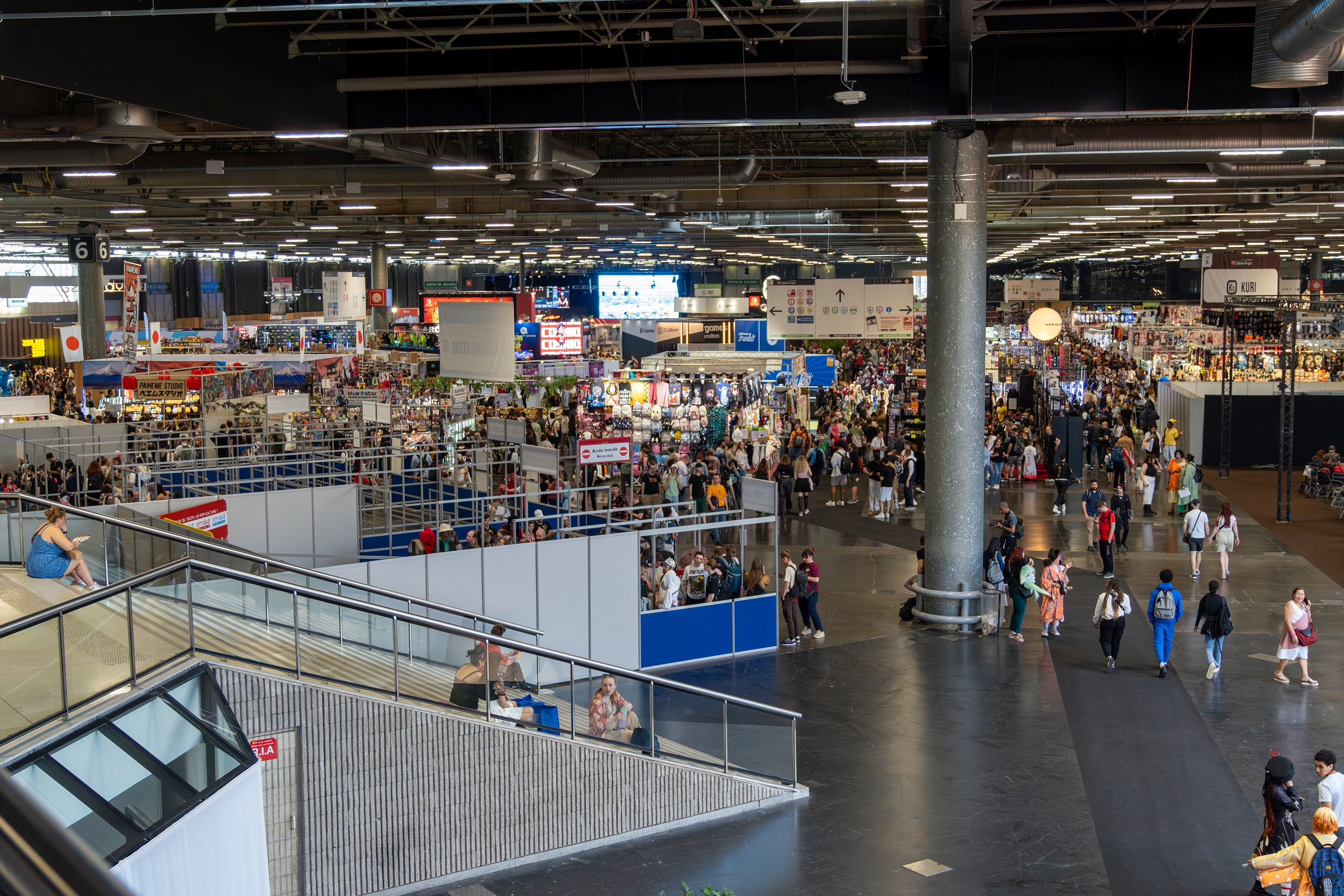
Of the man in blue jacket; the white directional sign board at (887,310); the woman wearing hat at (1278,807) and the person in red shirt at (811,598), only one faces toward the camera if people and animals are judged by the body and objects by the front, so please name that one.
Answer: the white directional sign board

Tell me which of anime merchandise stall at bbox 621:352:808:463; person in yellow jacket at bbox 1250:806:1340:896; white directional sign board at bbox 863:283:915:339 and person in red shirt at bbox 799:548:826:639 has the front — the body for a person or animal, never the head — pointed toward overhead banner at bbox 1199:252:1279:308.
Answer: the person in yellow jacket

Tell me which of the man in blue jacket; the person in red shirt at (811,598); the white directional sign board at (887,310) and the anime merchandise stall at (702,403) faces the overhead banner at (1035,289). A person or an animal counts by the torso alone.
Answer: the man in blue jacket

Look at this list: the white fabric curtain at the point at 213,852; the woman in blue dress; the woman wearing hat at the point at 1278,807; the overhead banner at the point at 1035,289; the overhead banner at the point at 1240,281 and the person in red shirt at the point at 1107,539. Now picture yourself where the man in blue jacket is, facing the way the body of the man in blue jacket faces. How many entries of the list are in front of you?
3

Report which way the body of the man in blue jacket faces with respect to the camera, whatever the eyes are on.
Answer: away from the camera

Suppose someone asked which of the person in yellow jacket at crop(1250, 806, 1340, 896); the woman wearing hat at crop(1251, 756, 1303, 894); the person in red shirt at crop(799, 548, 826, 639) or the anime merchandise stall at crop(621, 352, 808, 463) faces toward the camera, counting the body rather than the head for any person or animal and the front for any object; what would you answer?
the anime merchandise stall

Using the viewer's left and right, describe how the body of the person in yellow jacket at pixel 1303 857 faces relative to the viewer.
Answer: facing away from the viewer

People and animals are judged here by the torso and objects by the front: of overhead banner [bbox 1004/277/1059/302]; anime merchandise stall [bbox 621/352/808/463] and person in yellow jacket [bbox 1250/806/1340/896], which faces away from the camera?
the person in yellow jacket

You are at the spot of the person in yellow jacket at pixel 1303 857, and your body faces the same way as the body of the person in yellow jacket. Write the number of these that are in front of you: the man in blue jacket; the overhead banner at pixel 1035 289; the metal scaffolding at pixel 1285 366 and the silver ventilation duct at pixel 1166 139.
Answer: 4
